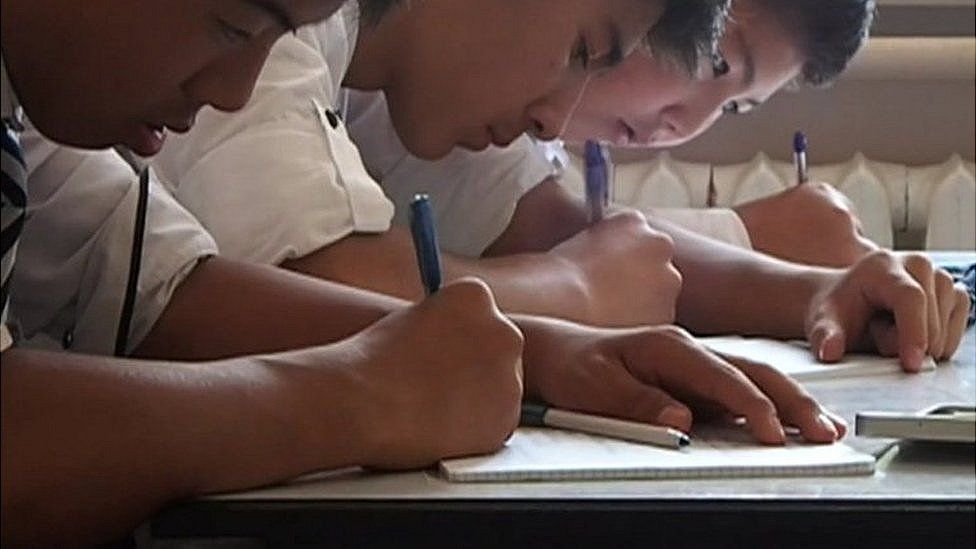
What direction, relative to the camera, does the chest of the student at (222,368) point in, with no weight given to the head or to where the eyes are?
to the viewer's right

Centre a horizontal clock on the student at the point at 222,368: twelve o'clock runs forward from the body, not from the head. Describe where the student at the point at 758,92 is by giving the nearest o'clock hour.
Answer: the student at the point at 758,92 is roughly at 10 o'clock from the student at the point at 222,368.
